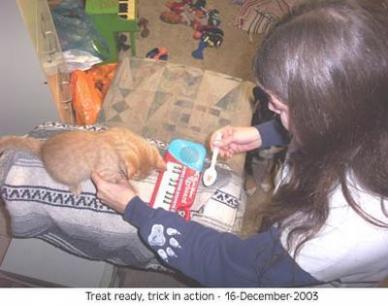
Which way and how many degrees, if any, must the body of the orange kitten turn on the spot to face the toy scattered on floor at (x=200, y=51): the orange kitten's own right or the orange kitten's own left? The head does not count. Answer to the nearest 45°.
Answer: approximately 45° to the orange kitten's own left

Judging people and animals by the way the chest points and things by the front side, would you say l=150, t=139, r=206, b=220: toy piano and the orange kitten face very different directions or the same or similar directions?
very different directions

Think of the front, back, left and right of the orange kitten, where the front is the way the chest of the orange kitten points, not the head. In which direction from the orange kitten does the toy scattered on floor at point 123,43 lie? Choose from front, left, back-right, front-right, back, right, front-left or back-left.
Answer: left

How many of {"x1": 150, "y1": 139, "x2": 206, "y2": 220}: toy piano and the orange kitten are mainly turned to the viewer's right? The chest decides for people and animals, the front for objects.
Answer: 1

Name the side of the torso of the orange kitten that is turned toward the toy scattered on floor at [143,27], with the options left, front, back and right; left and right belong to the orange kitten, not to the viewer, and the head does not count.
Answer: left

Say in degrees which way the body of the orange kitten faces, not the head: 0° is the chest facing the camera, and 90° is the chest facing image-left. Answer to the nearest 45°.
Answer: approximately 270°

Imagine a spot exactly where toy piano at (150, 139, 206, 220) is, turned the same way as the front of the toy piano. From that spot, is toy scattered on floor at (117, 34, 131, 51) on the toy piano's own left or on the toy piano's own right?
on the toy piano's own right

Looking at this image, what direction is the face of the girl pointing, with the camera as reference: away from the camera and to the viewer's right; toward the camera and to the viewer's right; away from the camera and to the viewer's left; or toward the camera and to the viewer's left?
away from the camera and to the viewer's left
